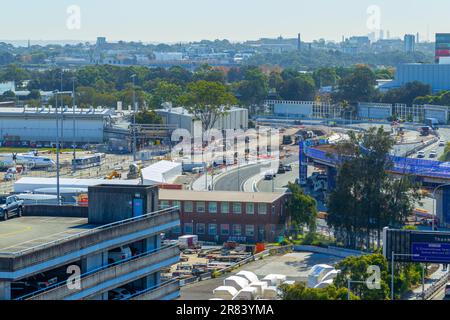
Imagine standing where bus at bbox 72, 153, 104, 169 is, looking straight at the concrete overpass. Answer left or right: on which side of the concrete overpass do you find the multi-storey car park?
right

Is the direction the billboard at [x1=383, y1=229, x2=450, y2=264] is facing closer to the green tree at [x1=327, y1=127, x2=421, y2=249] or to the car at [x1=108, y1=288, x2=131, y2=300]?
the car

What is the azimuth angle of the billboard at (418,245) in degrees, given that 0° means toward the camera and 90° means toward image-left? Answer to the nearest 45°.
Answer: approximately 0°

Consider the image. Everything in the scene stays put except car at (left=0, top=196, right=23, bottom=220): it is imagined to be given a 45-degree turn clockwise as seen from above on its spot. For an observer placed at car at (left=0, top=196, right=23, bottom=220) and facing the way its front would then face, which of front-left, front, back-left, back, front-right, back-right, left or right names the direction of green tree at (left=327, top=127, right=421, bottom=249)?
back-right
